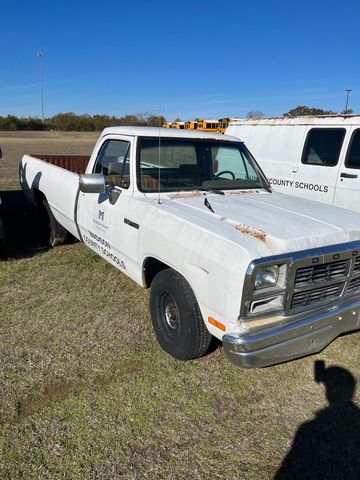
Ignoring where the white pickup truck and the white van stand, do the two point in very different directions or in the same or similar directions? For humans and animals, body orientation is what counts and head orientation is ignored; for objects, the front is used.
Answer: same or similar directions

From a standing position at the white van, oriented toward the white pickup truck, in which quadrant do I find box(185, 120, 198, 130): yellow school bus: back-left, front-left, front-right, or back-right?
back-right

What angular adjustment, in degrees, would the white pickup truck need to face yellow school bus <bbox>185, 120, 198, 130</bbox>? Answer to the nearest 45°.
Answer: approximately 135° to its left

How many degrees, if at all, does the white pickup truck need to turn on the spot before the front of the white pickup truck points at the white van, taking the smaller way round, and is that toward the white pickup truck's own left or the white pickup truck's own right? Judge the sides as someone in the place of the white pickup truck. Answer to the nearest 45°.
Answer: approximately 90° to the white pickup truck's own left

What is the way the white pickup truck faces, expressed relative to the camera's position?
facing the viewer and to the right of the viewer

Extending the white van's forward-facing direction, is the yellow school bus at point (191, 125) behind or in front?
behind

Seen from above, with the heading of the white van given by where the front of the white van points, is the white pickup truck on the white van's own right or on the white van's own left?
on the white van's own right
